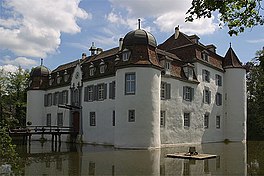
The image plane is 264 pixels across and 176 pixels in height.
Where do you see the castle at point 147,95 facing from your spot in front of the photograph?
facing the viewer and to the left of the viewer

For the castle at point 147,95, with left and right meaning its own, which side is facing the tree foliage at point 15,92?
right
